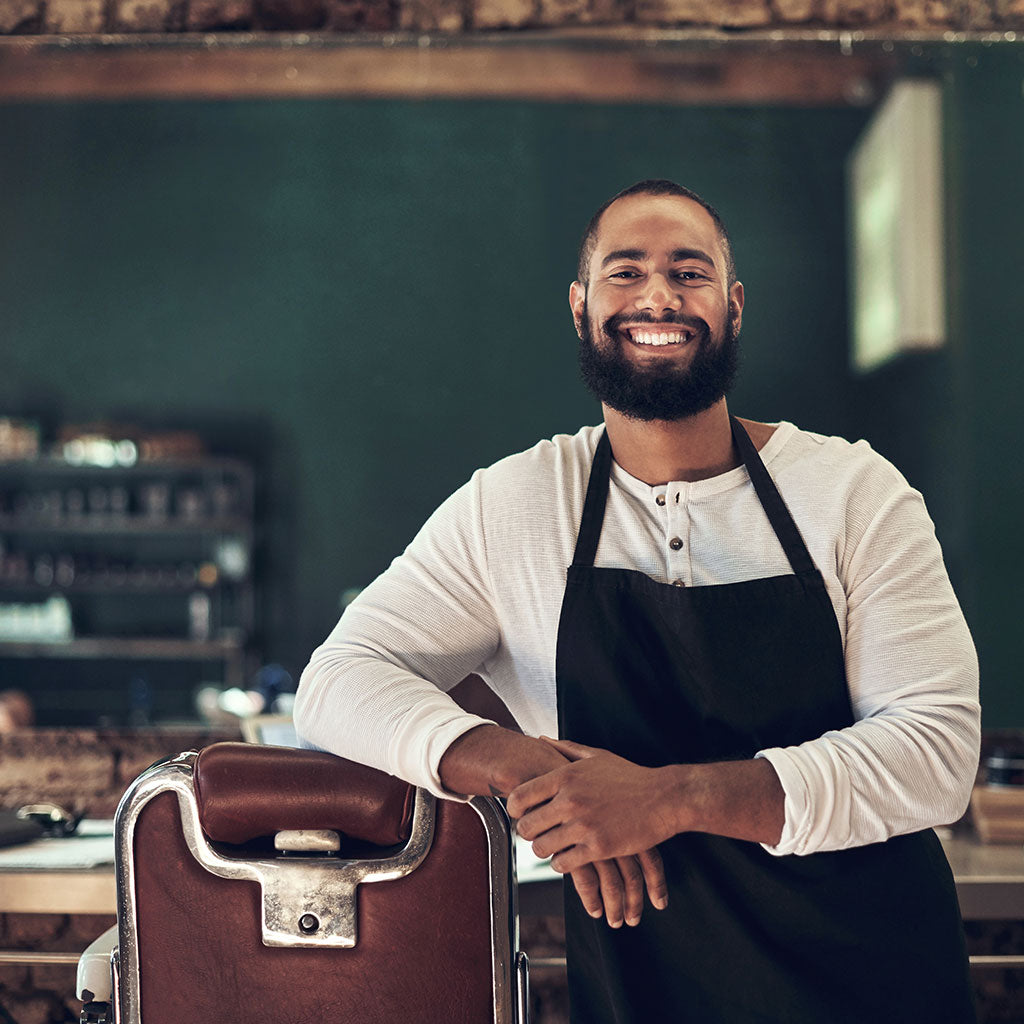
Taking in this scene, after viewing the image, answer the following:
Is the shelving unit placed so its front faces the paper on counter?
yes

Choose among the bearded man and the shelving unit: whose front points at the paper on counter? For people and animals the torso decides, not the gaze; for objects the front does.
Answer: the shelving unit

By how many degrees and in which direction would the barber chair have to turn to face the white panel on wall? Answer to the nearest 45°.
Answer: approximately 45° to its right

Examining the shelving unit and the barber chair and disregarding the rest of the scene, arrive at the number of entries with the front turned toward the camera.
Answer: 1

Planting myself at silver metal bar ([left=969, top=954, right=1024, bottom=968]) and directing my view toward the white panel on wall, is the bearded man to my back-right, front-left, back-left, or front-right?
back-left

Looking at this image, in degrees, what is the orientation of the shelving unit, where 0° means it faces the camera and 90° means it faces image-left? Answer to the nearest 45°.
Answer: approximately 0°

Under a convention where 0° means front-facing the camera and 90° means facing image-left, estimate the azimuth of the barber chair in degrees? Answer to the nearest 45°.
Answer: approximately 180°
